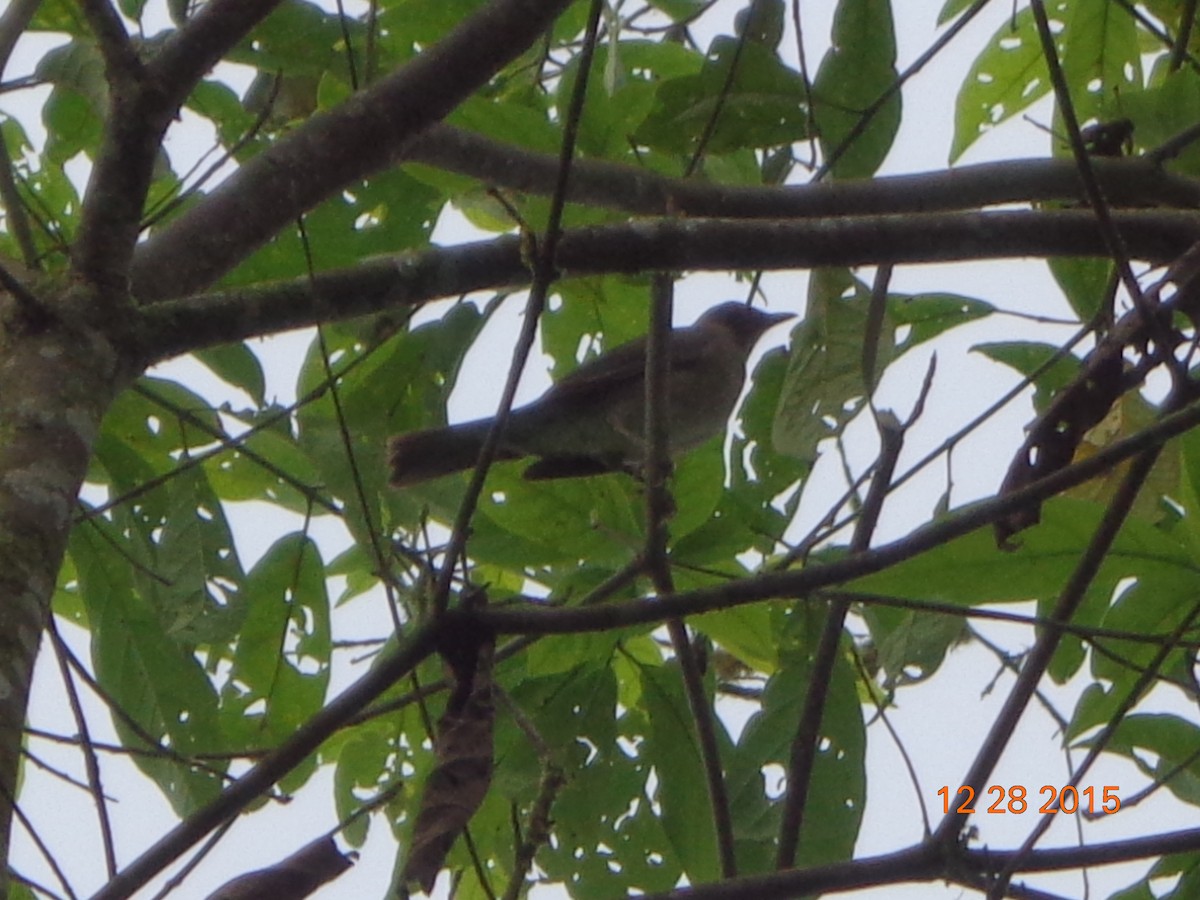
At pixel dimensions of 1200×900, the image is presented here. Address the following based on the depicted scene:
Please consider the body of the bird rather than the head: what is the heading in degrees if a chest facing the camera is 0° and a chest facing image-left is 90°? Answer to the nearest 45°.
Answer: approximately 270°
